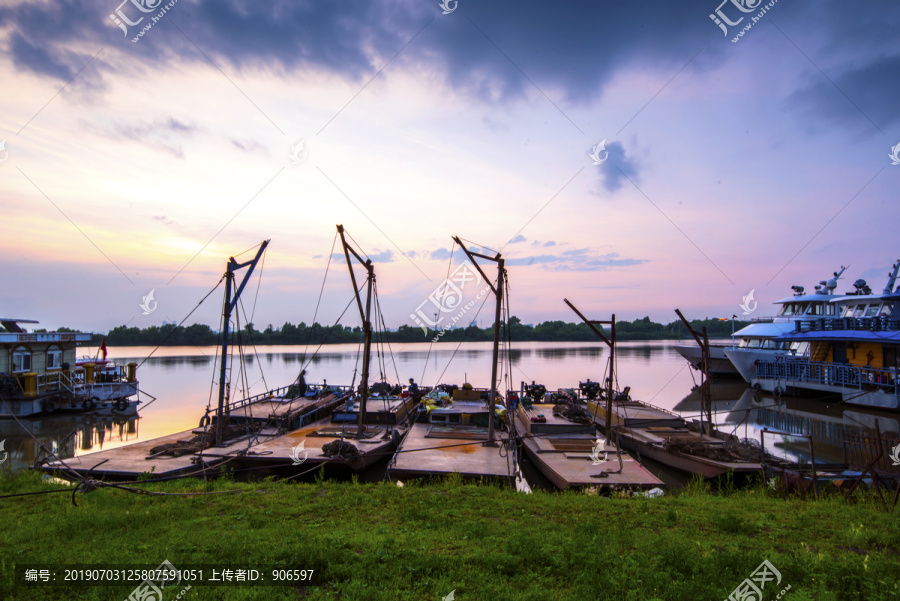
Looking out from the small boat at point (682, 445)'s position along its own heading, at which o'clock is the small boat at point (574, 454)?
the small boat at point (574, 454) is roughly at 3 o'clock from the small boat at point (682, 445).

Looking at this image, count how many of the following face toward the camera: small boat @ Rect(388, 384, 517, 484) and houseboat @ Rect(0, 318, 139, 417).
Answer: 1

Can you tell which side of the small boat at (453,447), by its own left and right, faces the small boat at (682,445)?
left

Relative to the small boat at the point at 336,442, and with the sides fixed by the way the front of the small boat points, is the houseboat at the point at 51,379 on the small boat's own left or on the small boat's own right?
on the small boat's own right
